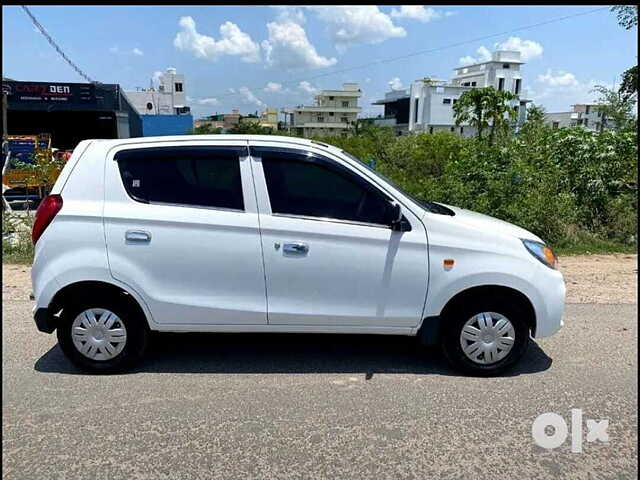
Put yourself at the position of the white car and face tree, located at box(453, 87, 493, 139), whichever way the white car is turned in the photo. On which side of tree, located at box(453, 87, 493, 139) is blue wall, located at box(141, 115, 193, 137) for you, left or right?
left

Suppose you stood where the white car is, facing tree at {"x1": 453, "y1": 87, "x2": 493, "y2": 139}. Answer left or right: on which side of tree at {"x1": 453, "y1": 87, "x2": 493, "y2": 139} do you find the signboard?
left

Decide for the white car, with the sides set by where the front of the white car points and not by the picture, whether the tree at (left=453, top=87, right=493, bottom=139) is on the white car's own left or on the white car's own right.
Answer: on the white car's own left

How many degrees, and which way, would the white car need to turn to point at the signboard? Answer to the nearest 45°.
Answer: approximately 135° to its left

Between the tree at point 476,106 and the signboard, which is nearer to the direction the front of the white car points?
the tree

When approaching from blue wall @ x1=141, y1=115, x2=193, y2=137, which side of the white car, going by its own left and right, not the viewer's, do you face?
left

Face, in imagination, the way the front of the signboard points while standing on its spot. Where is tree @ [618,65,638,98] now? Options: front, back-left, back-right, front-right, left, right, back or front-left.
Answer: front-left

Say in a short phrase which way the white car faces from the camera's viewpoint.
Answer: facing to the right of the viewer

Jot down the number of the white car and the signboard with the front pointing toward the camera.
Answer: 1
